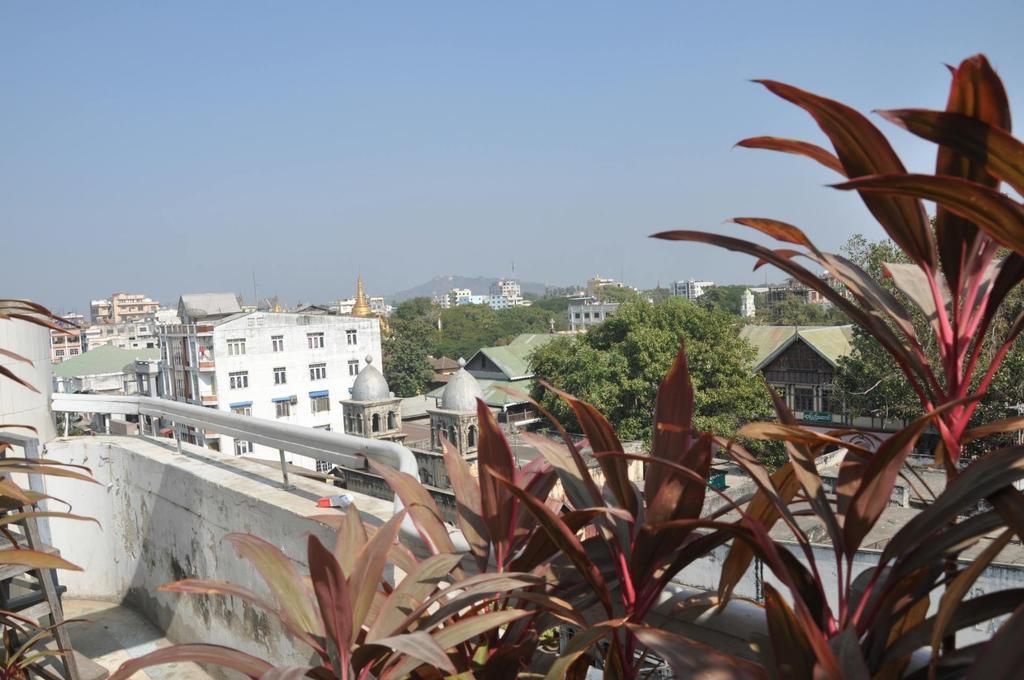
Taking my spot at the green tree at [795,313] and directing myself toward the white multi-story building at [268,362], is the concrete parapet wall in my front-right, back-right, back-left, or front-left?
front-left

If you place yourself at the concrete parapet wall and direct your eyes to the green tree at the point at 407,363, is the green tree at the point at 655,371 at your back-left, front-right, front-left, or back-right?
front-right

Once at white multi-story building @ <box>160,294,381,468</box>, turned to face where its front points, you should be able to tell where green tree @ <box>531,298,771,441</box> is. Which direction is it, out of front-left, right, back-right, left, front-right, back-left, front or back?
back-left

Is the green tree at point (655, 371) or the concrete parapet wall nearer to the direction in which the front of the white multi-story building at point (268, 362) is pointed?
the concrete parapet wall

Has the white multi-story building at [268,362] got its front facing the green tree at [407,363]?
no
